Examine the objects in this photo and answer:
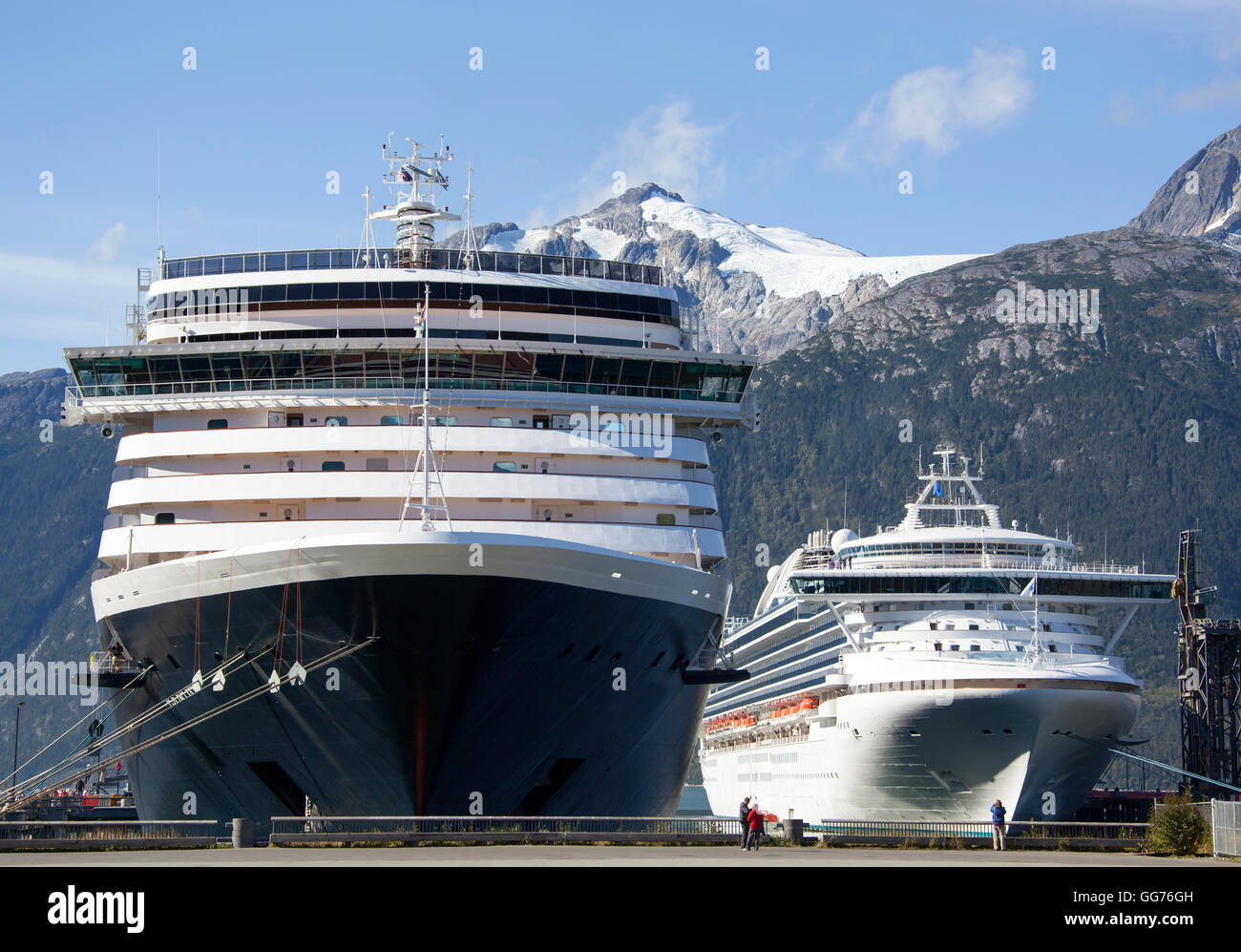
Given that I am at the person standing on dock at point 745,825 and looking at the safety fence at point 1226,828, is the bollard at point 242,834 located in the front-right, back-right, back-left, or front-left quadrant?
back-right

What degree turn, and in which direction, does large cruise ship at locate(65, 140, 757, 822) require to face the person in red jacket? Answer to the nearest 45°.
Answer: approximately 45° to its left

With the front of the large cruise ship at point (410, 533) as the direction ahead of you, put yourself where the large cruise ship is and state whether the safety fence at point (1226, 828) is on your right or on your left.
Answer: on your left

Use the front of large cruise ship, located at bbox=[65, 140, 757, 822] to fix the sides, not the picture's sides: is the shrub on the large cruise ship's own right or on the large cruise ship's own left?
on the large cruise ship's own left

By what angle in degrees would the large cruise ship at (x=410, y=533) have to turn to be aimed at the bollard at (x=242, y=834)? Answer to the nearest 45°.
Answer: approximately 45° to its right

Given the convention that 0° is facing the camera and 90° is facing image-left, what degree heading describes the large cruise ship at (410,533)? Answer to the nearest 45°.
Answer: approximately 0°

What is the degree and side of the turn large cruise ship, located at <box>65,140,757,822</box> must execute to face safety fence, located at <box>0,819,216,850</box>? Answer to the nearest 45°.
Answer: approximately 45° to its right
